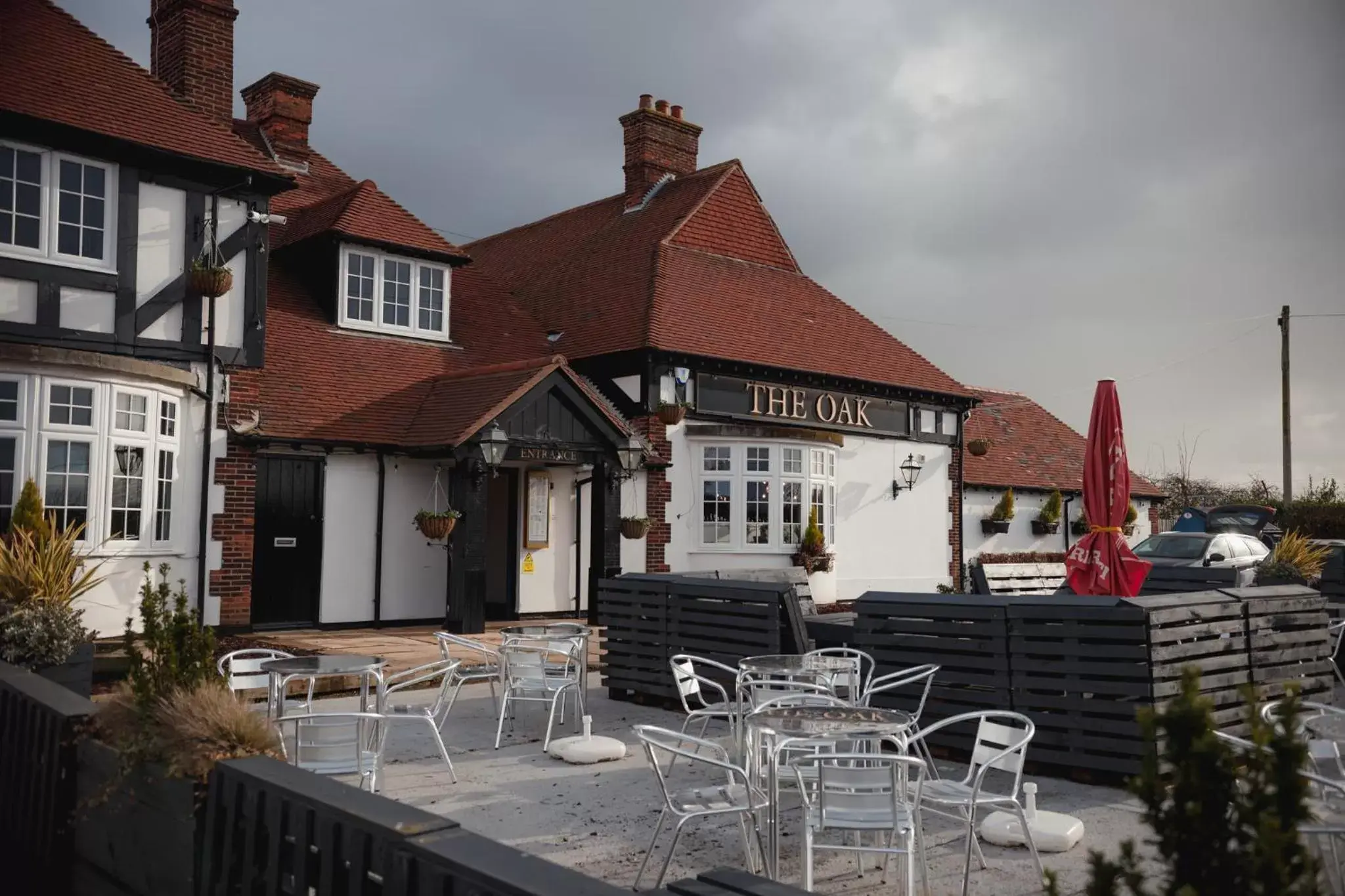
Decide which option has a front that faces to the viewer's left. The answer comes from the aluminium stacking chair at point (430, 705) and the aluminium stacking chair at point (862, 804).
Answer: the aluminium stacking chair at point (430, 705)

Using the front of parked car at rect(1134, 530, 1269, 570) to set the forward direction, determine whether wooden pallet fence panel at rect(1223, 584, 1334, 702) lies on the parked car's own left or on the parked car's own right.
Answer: on the parked car's own left

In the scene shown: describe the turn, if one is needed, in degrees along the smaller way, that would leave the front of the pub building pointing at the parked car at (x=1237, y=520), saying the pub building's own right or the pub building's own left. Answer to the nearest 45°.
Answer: approximately 90° to the pub building's own left

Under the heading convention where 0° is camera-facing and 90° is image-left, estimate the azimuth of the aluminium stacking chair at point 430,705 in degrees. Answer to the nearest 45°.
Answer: approximately 90°

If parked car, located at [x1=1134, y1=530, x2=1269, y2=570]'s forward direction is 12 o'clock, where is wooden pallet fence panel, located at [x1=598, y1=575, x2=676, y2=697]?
The wooden pallet fence panel is roughly at 11 o'clock from the parked car.

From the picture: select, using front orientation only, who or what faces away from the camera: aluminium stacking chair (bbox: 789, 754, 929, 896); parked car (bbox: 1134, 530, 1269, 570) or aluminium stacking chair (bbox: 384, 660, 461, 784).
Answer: aluminium stacking chair (bbox: 789, 754, 929, 896)

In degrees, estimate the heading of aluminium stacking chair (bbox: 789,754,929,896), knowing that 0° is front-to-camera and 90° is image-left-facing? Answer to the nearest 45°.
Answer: approximately 180°

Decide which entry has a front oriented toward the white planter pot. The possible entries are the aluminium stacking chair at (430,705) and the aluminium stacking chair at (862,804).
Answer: the aluminium stacking chair at (862,804)

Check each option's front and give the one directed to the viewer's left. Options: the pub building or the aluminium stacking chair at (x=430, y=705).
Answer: the aluminium stacking chair

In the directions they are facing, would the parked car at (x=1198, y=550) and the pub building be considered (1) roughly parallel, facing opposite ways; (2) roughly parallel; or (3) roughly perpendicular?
roughly perpendicular

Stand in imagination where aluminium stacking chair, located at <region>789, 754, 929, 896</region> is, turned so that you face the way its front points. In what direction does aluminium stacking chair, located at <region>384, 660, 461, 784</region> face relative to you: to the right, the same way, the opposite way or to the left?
to the left

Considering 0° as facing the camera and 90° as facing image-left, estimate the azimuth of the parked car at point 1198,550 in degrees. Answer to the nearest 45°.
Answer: approximately 45°
